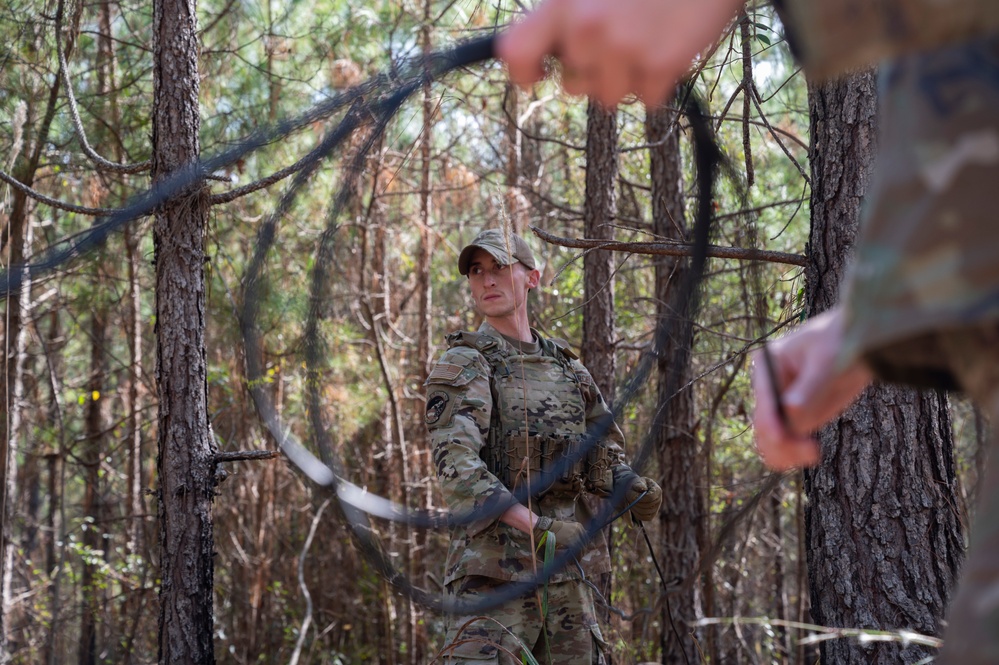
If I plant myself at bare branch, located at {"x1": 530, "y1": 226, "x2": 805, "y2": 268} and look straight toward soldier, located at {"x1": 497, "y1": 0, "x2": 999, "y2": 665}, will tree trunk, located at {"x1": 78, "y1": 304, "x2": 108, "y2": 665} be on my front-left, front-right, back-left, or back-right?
back-right

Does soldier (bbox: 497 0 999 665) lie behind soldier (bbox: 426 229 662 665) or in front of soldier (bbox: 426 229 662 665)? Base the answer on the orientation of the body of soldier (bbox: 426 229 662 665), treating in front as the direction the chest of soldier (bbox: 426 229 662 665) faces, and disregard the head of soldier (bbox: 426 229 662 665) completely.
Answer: in front

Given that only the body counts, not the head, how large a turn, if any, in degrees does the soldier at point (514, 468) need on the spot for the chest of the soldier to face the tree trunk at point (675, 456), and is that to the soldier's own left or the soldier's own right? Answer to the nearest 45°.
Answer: approximately 135° to the soldier's own left

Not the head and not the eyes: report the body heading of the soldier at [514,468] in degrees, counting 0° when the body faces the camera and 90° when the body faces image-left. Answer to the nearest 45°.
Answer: approximately 315°

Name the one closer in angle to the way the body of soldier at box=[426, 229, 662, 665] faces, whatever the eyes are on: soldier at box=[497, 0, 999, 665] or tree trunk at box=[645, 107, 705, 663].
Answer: the soldier

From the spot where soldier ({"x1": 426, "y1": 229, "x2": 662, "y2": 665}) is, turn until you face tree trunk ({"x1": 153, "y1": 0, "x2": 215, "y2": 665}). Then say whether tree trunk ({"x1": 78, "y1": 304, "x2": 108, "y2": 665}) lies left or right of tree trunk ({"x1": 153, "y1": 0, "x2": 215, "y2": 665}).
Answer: right
